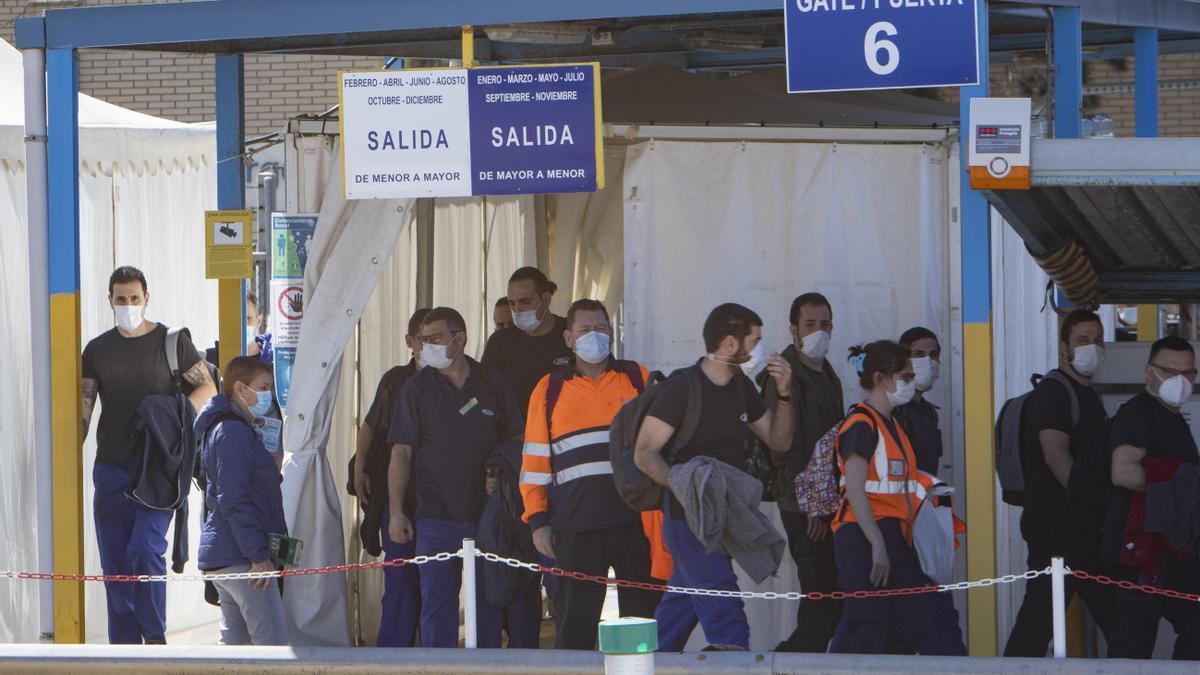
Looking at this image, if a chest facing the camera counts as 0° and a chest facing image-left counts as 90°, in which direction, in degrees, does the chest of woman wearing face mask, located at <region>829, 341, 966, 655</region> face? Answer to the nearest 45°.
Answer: approximately 315°

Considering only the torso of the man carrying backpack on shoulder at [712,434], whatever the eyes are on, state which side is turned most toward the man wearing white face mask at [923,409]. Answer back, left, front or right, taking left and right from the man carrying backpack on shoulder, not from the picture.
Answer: left

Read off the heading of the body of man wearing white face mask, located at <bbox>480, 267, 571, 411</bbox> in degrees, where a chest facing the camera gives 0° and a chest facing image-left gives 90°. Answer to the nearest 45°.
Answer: approximately 0°

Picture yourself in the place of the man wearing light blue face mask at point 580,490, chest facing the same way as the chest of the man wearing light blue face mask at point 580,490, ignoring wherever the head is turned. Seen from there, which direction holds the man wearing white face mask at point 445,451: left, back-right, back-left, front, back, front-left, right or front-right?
back-right
